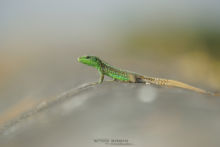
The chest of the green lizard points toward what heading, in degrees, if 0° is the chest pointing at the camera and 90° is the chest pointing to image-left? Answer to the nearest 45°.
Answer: approximately 90°
